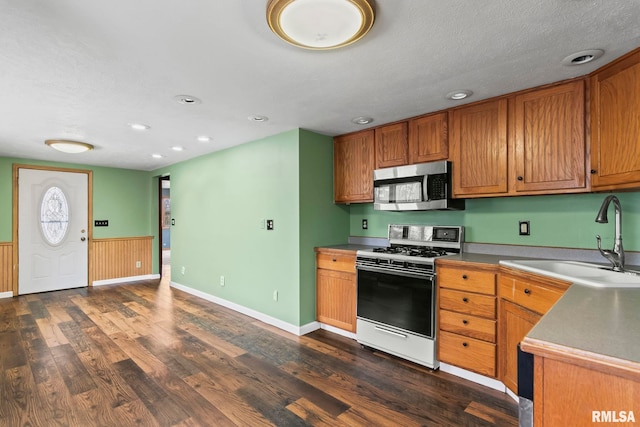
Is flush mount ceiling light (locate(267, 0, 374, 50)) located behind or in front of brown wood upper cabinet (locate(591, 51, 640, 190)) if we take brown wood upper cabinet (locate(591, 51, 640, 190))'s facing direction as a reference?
in front

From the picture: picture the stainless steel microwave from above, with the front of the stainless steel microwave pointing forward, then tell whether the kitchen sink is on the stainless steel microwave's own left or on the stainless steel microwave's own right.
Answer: on the stainless steel microwave's own left

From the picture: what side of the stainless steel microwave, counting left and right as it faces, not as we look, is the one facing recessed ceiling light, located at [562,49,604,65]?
left

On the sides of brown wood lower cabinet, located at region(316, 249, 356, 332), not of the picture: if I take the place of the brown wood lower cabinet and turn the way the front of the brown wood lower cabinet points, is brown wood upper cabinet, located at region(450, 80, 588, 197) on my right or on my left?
on my left

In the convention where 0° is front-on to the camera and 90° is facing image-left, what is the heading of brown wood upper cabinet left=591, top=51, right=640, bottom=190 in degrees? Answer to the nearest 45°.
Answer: approximately 45°

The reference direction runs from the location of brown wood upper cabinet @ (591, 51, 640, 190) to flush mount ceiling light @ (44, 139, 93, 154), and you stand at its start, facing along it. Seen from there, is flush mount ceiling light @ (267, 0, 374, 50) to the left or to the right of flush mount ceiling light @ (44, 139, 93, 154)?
left

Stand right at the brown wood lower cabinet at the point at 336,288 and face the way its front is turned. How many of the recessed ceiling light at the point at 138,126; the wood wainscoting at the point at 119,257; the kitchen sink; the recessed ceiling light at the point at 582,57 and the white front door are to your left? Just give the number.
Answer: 2

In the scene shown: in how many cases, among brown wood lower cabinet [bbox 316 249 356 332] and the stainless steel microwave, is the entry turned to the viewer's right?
0
